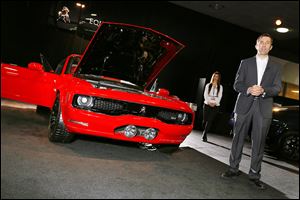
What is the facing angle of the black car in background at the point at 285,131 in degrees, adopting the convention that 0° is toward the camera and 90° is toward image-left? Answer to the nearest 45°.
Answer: approximately 45°

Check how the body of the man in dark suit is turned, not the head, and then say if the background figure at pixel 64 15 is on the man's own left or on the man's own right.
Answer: on the man's own right

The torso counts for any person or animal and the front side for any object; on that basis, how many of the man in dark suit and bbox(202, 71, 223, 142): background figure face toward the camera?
2

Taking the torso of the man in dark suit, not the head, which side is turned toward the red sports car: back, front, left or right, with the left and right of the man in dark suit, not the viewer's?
right
